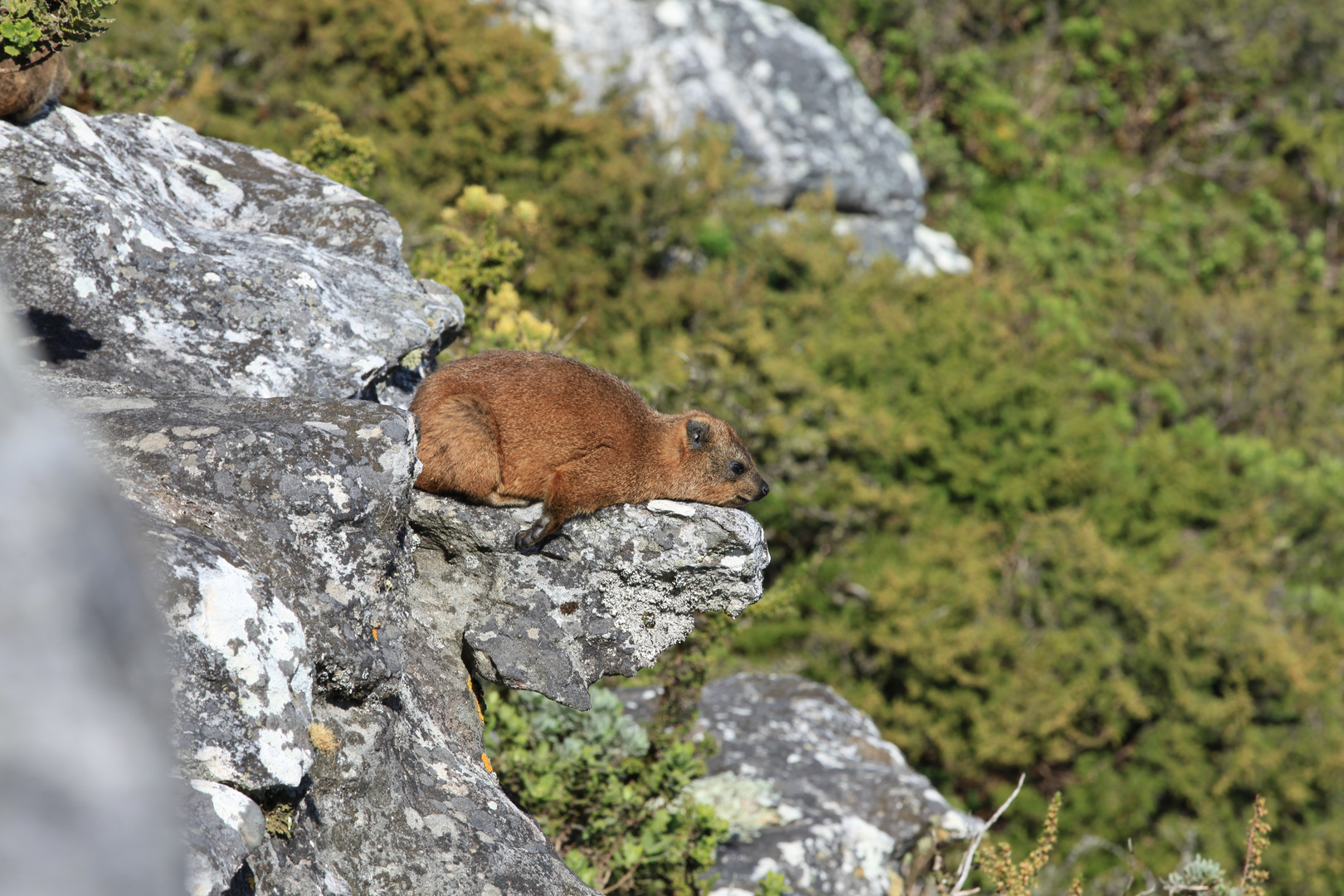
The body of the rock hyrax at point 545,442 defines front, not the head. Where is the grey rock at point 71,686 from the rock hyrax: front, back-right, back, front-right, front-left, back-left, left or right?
right

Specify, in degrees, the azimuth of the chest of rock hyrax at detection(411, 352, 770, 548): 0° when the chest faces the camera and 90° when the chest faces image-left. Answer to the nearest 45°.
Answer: approximately 270°

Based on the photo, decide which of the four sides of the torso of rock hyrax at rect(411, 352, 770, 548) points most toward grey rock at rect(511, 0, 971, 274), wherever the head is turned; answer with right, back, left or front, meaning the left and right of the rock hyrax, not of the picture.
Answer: left

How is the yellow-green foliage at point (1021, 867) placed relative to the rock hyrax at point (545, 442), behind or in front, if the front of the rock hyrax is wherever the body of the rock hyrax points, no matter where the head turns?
in front

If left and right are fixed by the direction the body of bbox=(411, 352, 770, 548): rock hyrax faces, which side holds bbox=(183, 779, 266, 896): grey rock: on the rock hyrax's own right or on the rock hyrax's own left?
on the rock hyrax's own right

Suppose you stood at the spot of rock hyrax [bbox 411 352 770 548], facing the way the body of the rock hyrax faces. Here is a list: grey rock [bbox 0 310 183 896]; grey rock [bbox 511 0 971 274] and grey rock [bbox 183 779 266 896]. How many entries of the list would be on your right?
2

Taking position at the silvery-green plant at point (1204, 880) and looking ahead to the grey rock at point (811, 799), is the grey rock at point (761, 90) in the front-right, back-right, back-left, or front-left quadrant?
front-right
